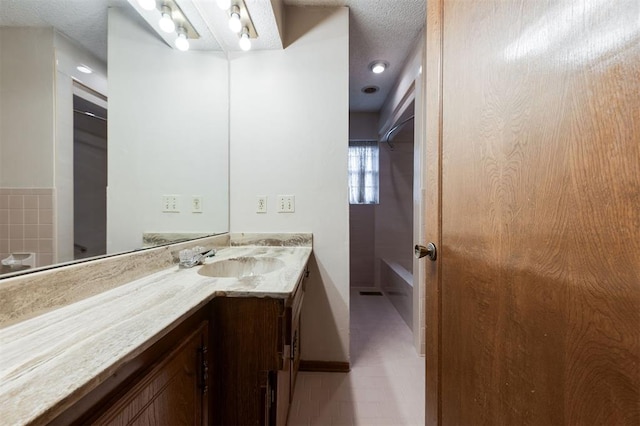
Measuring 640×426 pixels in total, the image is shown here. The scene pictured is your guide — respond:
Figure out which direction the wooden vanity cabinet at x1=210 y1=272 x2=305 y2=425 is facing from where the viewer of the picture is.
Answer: facing to the right of the viewer

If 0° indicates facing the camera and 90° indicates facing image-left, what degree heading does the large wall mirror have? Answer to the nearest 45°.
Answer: approximately 315°

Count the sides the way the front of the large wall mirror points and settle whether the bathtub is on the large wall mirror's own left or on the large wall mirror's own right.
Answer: on the large wall mirror's own left

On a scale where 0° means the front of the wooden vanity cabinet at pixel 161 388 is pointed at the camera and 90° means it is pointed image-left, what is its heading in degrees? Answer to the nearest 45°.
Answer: approximately 315°

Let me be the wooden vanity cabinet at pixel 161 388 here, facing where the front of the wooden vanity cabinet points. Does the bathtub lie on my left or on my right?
on my left

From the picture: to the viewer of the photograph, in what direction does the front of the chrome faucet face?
facing to the right of the viewer

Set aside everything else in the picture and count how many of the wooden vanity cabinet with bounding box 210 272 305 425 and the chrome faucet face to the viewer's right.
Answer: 2
